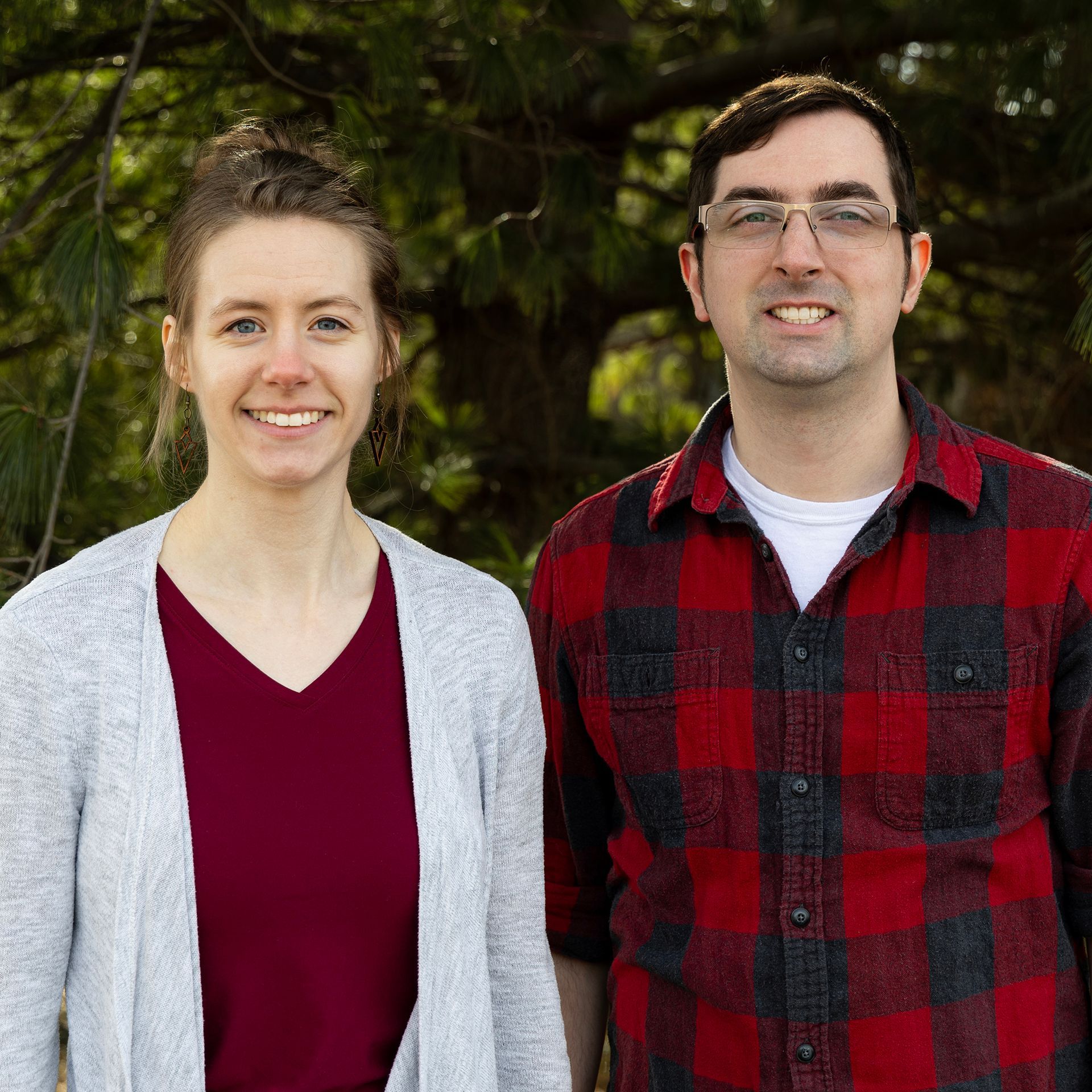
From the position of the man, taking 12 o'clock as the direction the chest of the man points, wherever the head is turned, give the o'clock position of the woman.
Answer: The woman is roughly at 2 o'clock from the man.

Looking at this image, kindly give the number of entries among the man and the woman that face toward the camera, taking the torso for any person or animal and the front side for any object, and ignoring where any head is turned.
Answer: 2

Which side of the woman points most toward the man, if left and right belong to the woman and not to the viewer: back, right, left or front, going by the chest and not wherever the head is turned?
left
